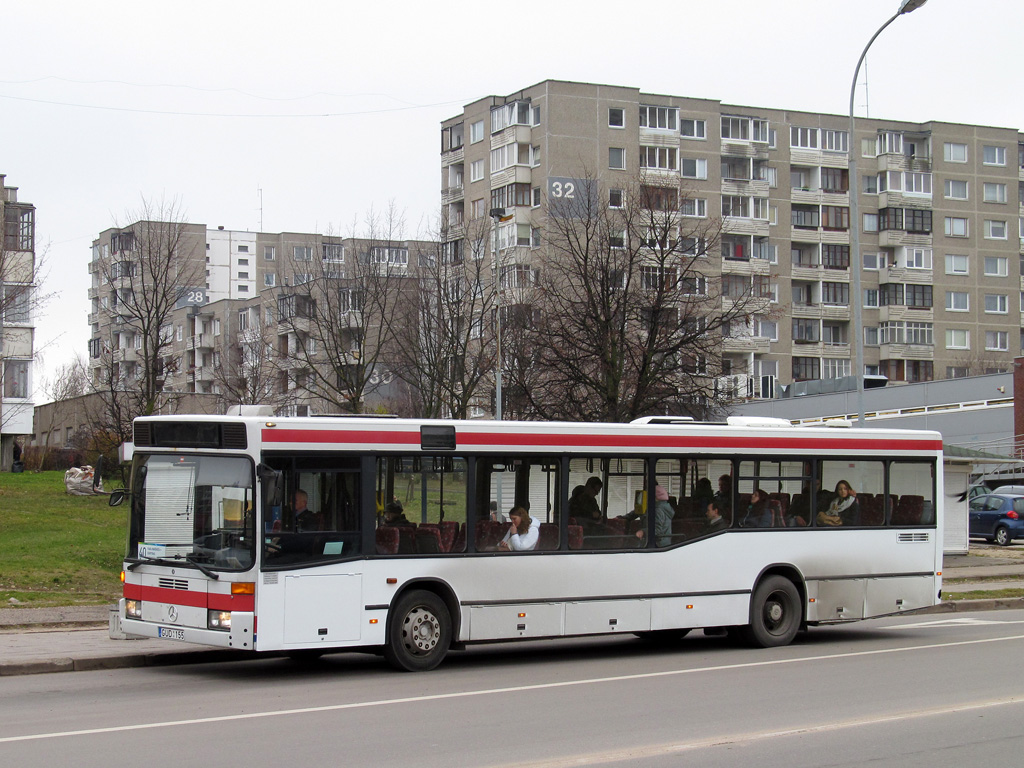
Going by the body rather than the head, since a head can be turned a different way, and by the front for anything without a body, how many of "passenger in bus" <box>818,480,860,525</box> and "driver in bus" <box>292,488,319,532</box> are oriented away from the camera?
0

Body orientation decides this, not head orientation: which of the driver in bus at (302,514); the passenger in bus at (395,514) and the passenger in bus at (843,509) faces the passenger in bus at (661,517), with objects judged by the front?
the passenger in bus at (843,509)

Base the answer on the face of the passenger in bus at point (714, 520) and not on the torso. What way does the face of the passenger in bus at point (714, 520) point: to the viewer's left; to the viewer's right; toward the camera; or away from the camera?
to the viewer's left

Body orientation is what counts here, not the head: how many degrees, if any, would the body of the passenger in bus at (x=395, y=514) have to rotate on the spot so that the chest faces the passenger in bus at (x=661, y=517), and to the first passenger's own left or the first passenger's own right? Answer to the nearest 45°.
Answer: approximately 180°

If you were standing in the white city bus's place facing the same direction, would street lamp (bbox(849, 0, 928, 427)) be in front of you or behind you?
behind

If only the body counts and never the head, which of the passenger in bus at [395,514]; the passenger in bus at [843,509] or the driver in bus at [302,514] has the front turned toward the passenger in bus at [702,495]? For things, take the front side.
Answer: the passenger in bus at [843,509]

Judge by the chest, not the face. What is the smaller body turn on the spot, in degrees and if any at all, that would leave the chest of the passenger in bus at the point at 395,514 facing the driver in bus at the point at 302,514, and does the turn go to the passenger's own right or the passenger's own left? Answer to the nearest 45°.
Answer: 0° — they already face them

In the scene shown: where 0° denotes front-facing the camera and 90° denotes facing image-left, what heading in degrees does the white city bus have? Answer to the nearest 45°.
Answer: approximately 45°

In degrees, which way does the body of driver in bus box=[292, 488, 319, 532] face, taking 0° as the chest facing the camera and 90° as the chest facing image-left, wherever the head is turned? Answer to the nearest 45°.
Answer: approximately 45°

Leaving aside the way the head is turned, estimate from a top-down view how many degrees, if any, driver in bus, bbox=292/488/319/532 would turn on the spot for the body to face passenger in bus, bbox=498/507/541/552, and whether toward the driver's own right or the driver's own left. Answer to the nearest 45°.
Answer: approximately 180°

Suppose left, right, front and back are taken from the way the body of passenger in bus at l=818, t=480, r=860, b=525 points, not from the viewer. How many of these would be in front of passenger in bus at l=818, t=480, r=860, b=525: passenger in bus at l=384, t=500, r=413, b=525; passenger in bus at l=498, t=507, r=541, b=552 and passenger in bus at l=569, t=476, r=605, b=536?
3

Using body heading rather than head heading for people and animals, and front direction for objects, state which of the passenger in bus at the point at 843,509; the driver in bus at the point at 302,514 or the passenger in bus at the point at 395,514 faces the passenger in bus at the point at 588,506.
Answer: the passenger in bus at the point at 843,509
